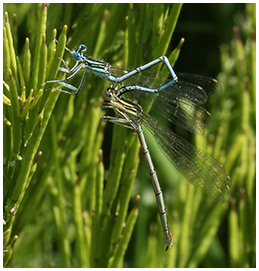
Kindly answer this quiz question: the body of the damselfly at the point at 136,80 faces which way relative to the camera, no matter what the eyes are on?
to the viewer's left

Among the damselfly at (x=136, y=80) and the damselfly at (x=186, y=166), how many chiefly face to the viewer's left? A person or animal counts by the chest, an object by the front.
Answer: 2

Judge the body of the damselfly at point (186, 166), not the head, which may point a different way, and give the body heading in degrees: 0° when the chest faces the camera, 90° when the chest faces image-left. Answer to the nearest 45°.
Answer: approximately 90°
